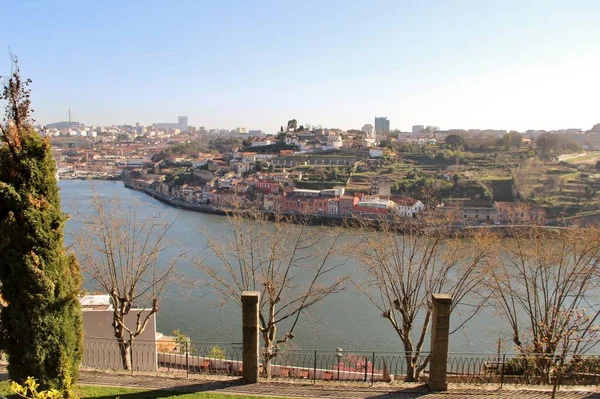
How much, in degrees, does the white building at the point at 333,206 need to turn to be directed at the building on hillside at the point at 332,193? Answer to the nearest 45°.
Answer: approximately 180°

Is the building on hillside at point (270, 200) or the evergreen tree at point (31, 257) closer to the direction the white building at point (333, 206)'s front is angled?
the evergreen tree

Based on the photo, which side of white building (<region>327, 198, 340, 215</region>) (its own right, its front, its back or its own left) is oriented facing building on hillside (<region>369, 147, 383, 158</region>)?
back

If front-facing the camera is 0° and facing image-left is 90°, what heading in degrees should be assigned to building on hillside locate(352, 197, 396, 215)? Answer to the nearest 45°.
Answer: approximately 0°

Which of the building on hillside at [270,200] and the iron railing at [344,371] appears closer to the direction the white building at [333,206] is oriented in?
the iron railing

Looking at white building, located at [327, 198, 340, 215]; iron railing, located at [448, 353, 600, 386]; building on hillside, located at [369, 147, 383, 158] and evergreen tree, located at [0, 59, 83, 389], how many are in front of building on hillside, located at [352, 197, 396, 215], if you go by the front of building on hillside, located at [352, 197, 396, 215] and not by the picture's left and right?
2

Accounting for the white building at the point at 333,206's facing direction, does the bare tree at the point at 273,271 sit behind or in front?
in front

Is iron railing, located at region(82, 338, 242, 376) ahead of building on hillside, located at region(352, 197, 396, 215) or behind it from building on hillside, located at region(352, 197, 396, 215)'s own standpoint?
ahead

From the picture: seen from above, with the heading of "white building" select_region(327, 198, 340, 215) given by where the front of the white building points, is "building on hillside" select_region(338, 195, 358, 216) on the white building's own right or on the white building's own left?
on the white building's own left

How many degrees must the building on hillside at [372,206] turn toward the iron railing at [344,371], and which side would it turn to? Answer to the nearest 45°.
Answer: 0° — it already faces it

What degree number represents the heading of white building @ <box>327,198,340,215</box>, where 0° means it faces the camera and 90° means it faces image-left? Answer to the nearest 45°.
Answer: approximately 0°
